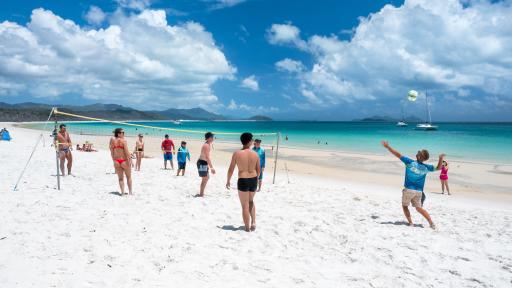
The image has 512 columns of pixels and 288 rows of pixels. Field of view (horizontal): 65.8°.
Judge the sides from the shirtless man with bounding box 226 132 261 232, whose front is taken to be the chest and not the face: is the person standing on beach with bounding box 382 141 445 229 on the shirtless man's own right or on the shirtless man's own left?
on the shirtless man's own right

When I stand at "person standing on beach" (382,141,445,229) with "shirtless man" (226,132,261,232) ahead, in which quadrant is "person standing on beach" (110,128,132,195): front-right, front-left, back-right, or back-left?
front-right

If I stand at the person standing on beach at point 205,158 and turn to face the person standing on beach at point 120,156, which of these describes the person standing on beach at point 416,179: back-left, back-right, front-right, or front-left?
back-left

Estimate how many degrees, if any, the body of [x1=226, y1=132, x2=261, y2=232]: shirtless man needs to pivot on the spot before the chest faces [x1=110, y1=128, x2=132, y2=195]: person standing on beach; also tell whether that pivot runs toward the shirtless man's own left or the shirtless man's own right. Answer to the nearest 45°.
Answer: approximately 45° to the shirtless man's own left

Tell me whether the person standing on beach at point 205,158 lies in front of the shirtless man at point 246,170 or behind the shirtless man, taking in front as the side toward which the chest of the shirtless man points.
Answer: in front

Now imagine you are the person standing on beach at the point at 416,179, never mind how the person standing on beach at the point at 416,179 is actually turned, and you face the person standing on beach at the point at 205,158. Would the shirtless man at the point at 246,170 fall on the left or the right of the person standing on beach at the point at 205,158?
left

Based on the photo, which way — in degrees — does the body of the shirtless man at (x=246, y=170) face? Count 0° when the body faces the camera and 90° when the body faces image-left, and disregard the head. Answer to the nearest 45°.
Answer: approximately 180°

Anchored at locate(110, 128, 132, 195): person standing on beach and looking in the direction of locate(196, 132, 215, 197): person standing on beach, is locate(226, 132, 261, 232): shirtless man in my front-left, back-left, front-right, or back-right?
front-right
